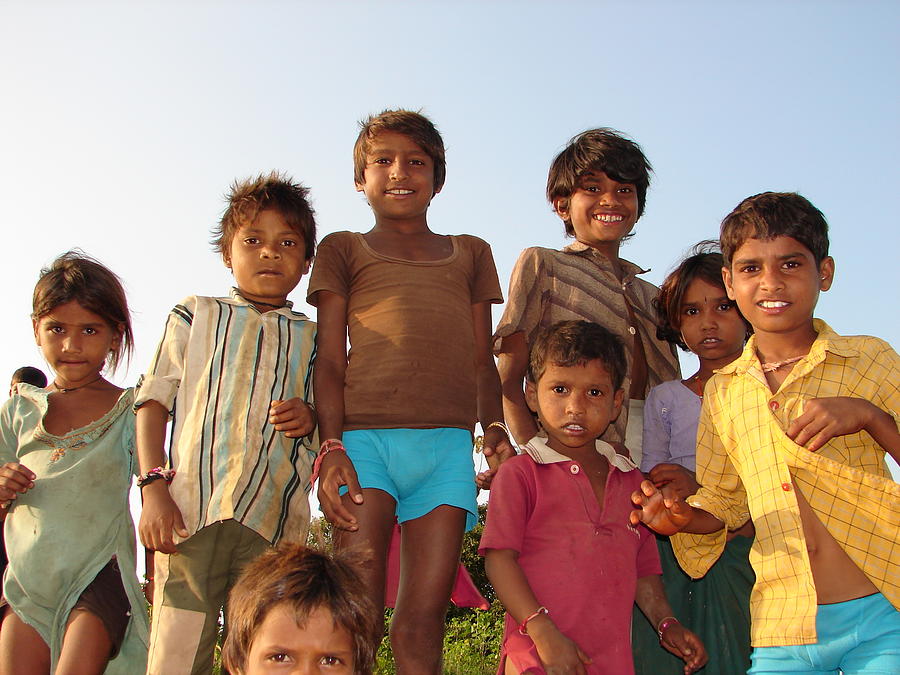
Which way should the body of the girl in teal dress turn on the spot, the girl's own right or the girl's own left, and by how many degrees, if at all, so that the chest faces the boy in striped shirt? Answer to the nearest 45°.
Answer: approximately 45° to the girl's own left

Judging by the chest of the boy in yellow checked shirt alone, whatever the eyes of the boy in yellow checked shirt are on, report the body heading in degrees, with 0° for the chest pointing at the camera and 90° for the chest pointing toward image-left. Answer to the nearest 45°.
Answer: approximately 0°

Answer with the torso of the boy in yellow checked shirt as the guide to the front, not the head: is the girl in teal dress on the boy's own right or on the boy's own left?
on the boy's own right

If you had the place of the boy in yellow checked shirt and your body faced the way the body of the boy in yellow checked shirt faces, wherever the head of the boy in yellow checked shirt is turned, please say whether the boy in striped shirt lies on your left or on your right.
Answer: on your right

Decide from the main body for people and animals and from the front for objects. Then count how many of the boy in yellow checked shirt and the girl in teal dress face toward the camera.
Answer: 2

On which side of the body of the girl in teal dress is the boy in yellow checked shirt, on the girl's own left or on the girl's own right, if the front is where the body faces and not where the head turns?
on the girl's own left

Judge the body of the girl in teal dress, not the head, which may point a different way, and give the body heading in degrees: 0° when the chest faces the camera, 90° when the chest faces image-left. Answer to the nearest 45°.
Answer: approximately 0°
